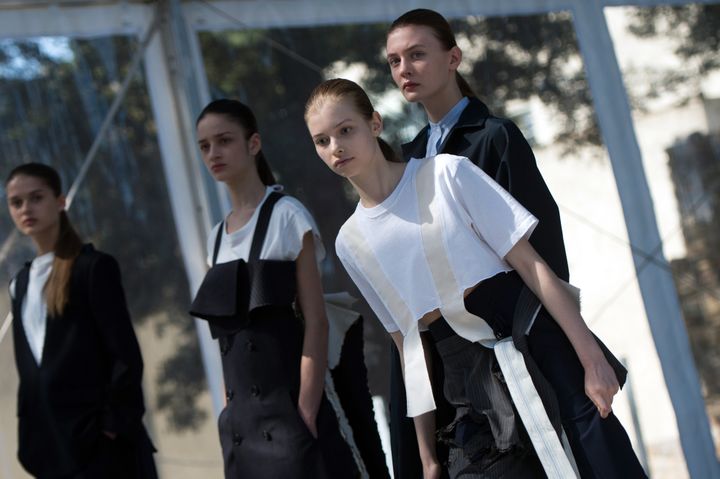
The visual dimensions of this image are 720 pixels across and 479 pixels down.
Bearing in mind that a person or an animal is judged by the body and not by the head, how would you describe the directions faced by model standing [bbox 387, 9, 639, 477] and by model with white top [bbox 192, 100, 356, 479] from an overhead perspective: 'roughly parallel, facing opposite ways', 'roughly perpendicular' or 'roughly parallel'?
roughly parallel

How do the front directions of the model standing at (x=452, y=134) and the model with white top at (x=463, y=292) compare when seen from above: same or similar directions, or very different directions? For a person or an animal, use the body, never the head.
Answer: same or similar directions

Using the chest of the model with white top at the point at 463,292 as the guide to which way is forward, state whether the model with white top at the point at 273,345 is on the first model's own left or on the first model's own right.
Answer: on the first model's own right

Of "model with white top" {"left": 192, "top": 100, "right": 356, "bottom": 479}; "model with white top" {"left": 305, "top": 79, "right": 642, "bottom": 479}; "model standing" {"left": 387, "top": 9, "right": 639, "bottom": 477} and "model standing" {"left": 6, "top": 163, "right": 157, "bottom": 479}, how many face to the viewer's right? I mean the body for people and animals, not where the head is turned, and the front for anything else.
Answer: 0

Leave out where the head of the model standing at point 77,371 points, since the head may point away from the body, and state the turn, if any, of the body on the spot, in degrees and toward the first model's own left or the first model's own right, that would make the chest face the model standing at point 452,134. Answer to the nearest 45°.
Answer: approximately 90° to the first model's own left

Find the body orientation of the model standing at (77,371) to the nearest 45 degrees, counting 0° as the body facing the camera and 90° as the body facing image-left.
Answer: approximately 45°

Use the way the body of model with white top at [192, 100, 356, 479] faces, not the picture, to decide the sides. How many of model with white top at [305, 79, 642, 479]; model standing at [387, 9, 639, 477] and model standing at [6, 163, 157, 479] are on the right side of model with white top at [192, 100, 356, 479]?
1

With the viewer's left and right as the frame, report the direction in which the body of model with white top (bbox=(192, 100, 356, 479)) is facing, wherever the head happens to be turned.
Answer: facing the viewer and to the left of the viewer

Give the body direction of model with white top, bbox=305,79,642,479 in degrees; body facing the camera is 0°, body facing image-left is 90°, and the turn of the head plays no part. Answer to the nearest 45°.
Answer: approximately 45°

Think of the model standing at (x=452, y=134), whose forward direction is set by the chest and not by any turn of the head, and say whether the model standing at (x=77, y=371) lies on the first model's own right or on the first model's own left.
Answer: on the first model's own right

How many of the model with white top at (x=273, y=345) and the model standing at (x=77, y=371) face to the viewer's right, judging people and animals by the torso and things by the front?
0
